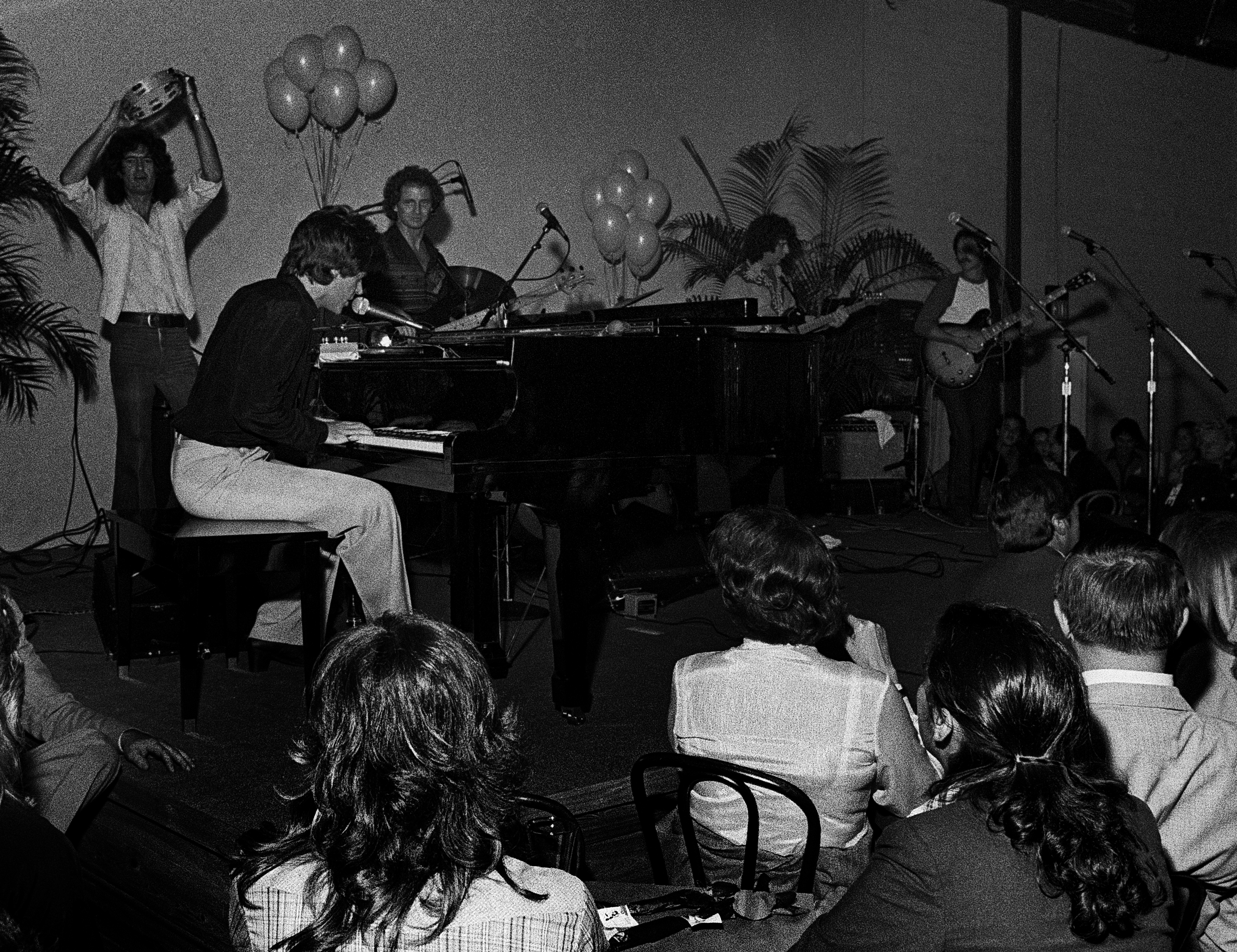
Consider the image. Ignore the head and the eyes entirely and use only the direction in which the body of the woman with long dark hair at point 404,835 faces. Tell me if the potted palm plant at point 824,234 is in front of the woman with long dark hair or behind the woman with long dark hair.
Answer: in front

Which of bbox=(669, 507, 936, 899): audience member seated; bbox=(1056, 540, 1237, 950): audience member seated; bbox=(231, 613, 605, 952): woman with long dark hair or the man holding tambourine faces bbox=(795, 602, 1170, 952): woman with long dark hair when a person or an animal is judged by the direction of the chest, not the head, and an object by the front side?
the man holding tambourine

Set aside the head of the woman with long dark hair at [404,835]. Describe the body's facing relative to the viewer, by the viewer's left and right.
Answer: facing away from the viewer

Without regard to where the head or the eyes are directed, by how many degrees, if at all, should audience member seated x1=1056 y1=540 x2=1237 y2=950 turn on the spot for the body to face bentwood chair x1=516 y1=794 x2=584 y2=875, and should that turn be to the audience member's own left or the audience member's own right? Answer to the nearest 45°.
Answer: approximately 135° to the audience member's own left

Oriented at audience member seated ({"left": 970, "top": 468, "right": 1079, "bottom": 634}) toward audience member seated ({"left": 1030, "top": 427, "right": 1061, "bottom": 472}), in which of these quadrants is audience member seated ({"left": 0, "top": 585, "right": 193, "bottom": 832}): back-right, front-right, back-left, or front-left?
back-left

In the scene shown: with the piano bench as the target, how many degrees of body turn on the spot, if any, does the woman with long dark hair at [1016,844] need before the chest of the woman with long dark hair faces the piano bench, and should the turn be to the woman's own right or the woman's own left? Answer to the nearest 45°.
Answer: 0° — they already face it

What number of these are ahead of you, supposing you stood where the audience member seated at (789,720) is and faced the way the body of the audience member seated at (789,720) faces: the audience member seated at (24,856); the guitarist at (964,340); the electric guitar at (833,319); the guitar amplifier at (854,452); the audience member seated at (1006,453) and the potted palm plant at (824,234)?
5

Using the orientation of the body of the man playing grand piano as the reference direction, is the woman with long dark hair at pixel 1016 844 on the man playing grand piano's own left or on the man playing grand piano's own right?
on the man playing grand piano's own right

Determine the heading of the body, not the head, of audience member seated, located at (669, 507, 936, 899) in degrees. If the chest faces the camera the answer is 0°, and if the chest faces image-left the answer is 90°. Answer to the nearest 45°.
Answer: approximately 180°

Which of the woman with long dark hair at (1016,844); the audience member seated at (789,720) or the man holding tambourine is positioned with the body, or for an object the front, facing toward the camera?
the man holding tambourine

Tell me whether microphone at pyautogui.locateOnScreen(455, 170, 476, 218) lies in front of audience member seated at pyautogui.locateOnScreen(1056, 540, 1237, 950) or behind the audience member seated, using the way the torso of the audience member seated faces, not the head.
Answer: in front

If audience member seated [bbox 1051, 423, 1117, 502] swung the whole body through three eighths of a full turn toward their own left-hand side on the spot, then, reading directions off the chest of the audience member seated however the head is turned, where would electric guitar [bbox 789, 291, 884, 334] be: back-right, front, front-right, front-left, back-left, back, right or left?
back

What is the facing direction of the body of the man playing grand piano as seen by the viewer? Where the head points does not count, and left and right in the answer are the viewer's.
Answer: facing to the right of the viewer

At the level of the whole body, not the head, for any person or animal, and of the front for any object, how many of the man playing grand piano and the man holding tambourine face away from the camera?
0

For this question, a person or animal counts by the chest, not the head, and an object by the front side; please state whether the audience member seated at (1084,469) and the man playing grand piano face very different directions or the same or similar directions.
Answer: very different directions

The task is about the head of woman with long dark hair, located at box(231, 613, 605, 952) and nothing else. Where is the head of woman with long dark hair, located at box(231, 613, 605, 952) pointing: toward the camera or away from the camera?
away from the camera

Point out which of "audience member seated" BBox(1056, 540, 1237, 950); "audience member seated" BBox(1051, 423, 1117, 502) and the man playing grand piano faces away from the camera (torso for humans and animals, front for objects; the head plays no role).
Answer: "audience member seated" BBox(1056, 540, 1237, 950)

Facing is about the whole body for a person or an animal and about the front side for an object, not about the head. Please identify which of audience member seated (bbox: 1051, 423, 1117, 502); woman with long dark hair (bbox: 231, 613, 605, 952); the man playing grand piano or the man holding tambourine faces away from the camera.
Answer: the woman with long dark hair
